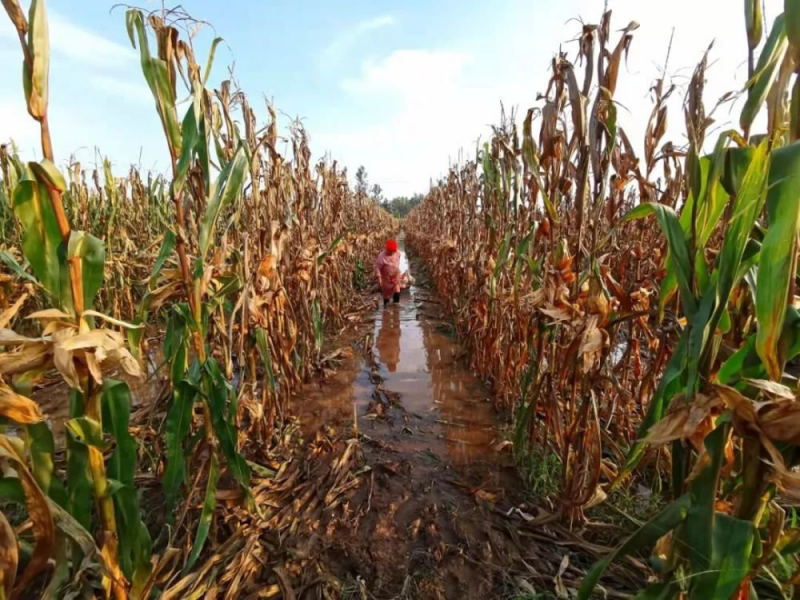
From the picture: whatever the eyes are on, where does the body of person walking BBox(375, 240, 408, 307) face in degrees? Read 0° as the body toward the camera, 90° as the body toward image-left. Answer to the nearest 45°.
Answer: approximately 0°

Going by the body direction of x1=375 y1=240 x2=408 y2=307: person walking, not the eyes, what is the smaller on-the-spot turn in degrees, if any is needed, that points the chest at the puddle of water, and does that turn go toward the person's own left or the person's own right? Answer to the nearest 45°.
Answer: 0° — they already face it
